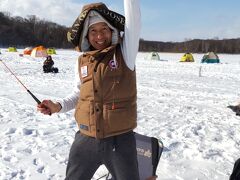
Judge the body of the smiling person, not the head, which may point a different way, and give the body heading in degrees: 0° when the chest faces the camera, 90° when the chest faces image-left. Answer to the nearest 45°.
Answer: approximately 0°
